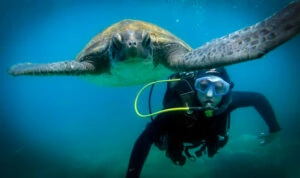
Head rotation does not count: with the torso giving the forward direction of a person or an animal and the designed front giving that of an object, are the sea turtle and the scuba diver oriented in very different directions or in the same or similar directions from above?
same or similar directions

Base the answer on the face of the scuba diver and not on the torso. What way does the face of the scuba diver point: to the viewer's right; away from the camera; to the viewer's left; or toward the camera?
toward the camera

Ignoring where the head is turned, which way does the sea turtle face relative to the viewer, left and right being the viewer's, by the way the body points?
facing the viewer

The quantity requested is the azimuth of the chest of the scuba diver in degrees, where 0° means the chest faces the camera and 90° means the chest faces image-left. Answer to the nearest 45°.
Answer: approximately 0°

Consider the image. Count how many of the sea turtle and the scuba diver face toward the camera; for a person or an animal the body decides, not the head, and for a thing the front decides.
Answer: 2
